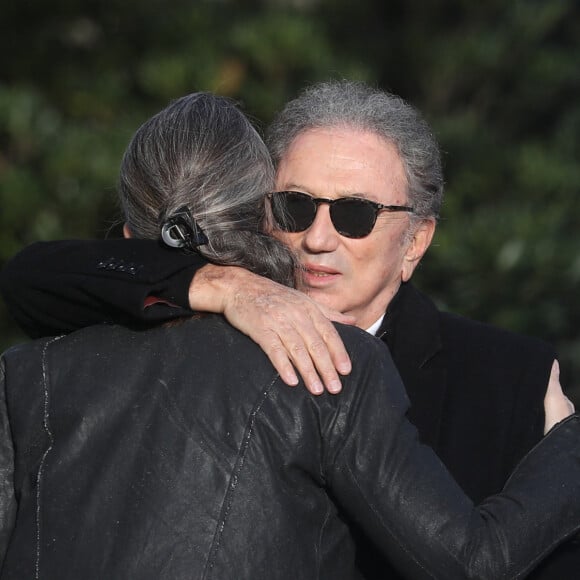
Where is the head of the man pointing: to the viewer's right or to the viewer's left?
to the viewer's left

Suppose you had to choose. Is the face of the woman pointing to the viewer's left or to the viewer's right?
to the viewer's right
